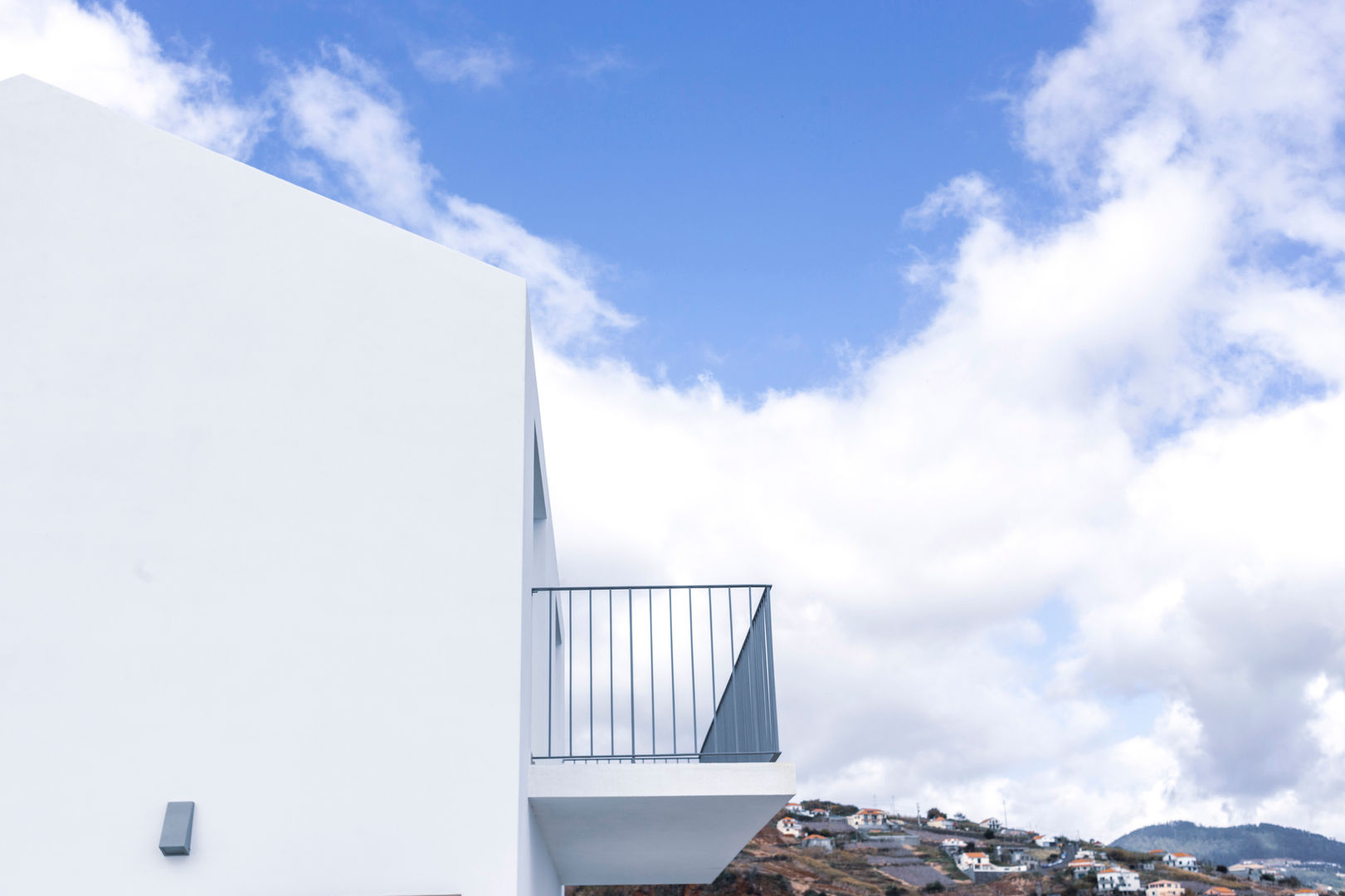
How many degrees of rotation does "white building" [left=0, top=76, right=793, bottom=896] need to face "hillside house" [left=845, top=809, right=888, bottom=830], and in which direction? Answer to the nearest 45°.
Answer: approximately 45° to its left

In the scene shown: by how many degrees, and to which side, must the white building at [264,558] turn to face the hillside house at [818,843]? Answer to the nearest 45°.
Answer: approximately 45° to its left

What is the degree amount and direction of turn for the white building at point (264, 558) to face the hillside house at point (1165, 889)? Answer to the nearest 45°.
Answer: approximately 45° to its left

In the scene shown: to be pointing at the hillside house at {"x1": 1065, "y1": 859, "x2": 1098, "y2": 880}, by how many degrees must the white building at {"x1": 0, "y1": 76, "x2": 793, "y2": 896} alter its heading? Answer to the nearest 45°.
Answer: approximately 45° to its left

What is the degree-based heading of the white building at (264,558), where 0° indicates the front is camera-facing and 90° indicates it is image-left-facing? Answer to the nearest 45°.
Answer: approximately 270°

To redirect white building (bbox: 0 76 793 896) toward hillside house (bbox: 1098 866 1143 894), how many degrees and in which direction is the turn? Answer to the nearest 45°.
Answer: approximately 45° to its left
